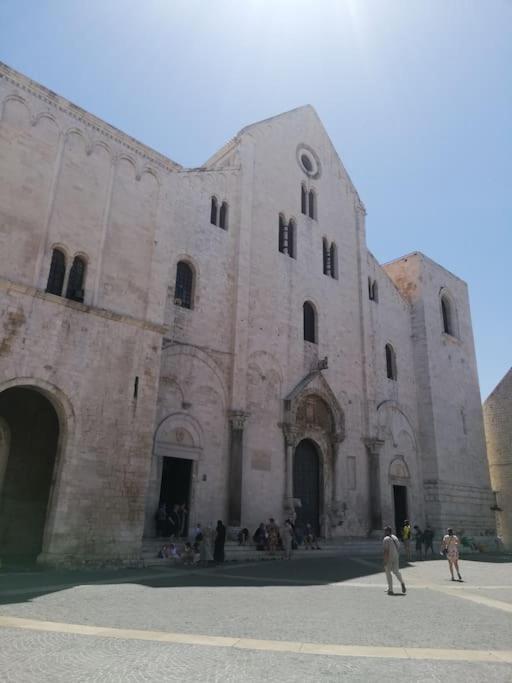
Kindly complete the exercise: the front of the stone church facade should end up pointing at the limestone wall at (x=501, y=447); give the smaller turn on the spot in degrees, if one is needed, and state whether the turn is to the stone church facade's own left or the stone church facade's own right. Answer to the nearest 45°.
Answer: approximately 90° to the stone church facade's own left

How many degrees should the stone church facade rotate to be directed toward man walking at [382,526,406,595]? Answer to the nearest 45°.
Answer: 0° — it already faces them
